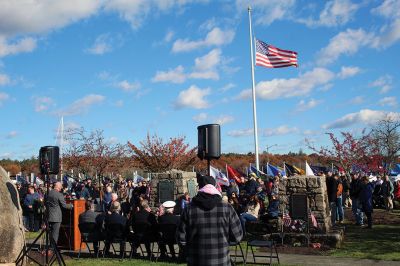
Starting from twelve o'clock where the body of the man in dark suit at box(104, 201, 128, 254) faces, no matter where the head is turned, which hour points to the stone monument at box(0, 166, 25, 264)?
The stone monument is roughly at 8 o'clock from the man in dark suit.

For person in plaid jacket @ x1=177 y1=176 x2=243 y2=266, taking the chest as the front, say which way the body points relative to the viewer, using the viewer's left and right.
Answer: facing away from the viewer

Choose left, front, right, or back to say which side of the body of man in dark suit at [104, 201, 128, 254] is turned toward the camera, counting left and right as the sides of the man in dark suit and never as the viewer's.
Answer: back

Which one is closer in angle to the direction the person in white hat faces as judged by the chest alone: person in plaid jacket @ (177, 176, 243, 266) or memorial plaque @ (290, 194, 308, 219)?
the memorial plaque

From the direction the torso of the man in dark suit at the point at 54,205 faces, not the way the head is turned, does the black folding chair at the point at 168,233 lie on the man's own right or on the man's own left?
on the man's own right

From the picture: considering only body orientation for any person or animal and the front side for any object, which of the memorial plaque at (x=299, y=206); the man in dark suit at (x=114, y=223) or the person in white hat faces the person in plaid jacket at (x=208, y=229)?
the memorial plaque

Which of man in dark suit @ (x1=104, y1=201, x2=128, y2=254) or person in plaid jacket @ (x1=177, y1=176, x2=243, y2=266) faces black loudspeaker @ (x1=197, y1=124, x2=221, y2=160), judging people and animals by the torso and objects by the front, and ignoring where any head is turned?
the person in plaid jacket

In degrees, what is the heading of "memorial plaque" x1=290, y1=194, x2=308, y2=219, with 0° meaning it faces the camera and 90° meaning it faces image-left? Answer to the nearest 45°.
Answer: approximately 0°
